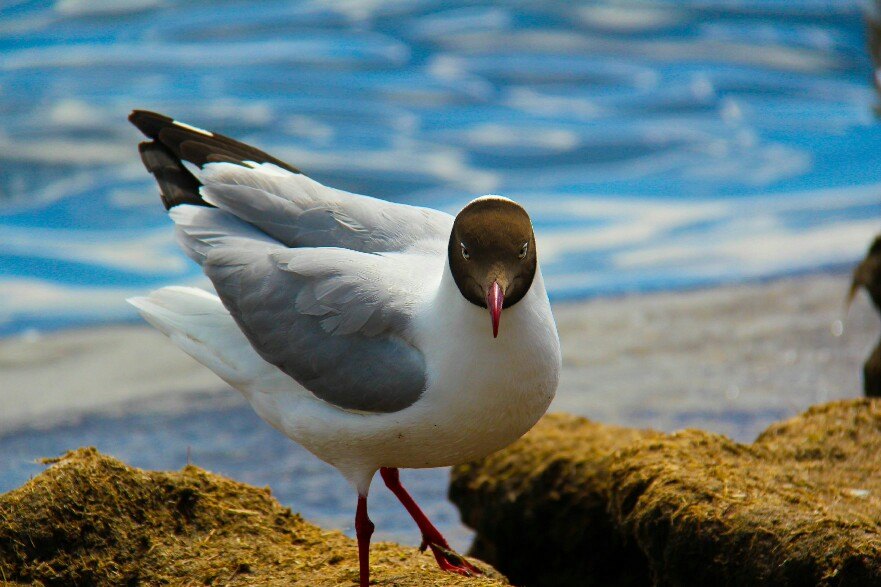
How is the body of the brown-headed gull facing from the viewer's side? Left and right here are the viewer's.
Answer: facing the viewer and to the right of the viewer
